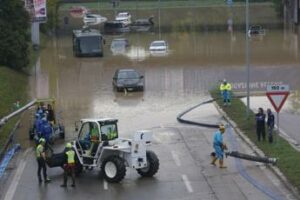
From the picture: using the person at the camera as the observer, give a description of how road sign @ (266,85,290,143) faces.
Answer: facing the viewer

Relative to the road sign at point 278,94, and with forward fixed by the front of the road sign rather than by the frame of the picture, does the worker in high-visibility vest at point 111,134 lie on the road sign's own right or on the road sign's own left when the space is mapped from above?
on the road sign's own right

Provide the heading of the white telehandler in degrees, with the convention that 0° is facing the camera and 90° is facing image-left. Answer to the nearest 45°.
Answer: approximately 135°

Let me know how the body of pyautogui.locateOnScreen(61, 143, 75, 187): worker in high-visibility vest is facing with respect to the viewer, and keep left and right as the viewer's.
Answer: facing away from the viewer

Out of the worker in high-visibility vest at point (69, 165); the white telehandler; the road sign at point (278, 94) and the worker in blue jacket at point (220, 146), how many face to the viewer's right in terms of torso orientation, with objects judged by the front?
1

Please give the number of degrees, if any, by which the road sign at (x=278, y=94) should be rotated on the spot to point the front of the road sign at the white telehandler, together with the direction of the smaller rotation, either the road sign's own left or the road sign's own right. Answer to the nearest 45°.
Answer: approximately 45° to the road sign's own right
